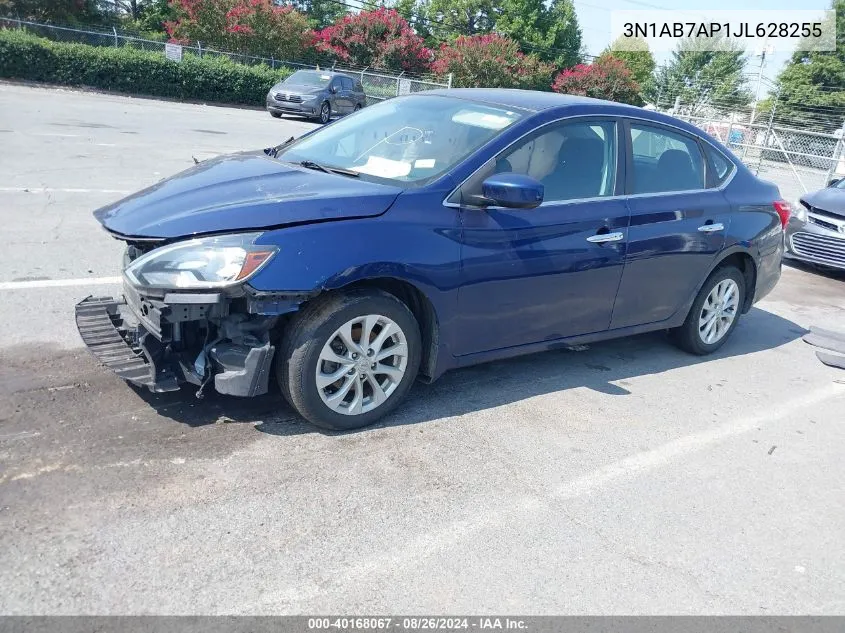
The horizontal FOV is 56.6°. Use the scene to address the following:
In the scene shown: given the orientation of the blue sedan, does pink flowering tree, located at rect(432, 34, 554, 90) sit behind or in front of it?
behind

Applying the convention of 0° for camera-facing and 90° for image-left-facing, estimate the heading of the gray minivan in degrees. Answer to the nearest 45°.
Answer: approximately 45°

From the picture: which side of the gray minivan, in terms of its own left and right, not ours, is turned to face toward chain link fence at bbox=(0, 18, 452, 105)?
right

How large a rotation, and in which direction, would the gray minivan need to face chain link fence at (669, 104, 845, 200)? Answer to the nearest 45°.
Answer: approximately 90° to its left

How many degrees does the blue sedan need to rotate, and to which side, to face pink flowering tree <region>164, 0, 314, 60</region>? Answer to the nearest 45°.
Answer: approximately 135° to its right

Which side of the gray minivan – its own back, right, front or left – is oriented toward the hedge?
right

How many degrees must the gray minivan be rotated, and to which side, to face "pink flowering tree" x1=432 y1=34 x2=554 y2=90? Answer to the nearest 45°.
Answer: approximately 180°

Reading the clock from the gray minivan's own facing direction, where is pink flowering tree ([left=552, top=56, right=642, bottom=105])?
The pink flowering tree is roughly at 6 o'clock from the gray minivan.

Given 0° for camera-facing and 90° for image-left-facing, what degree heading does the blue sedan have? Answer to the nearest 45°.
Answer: approximately 45°

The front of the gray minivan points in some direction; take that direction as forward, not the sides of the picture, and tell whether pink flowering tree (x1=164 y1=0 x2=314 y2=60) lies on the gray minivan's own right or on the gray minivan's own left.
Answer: on the gray minivan's own right

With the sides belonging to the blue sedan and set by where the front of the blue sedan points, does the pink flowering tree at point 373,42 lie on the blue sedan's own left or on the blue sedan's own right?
on the blue sedan's own right

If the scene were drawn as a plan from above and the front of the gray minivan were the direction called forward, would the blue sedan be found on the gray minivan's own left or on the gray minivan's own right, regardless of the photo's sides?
on the gray minivan's own left

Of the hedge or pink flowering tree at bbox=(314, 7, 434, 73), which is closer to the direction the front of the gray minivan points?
the hedge

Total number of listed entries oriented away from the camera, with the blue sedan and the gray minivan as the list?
0
